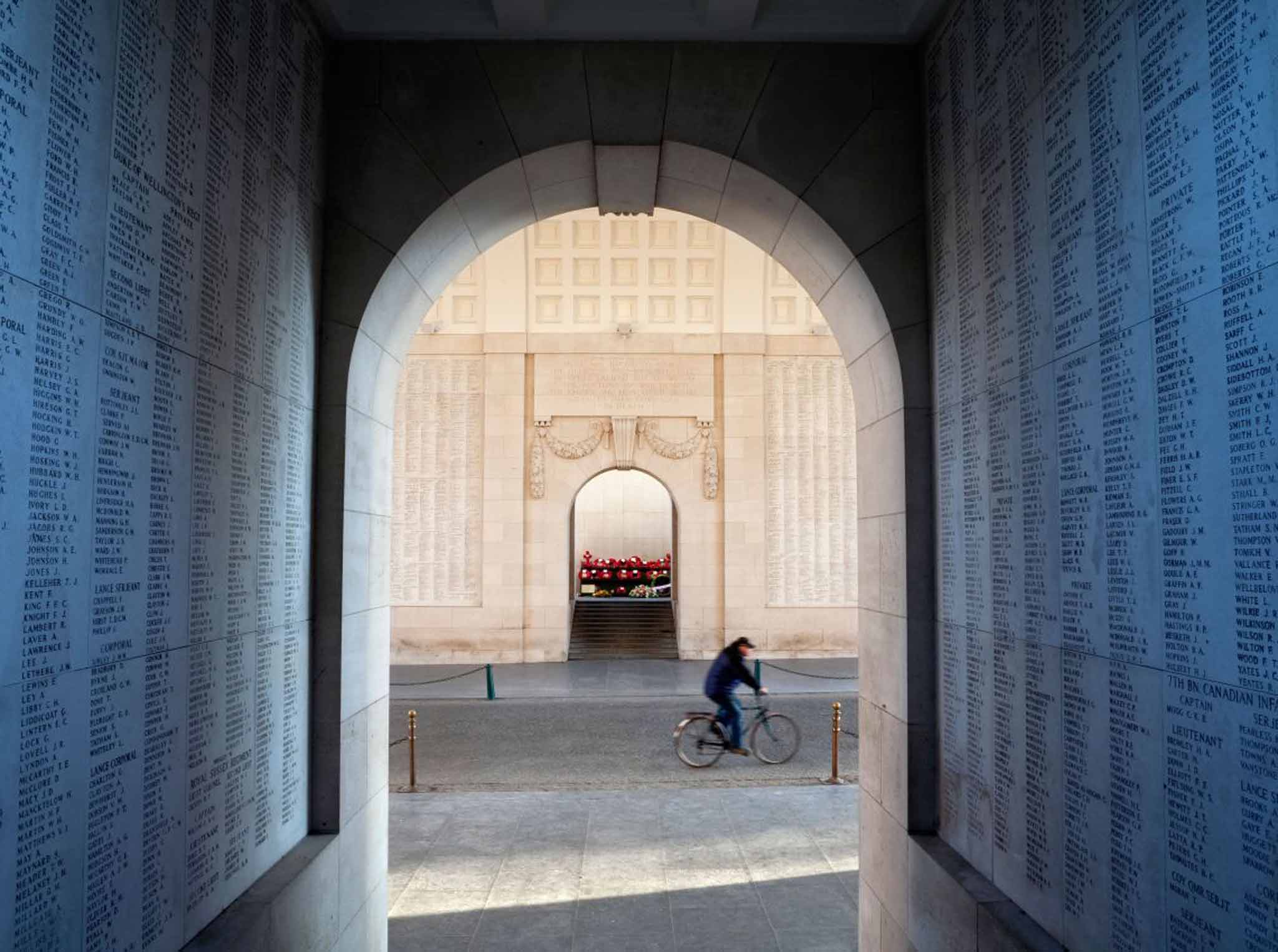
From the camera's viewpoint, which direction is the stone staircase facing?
toward the camera

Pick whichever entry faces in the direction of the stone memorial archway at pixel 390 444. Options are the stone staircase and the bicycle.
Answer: the stone staircase

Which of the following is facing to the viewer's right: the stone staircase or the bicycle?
the bicycle

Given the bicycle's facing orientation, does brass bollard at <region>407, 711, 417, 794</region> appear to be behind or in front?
behind

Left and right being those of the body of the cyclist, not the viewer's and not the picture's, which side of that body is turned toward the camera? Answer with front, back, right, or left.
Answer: right

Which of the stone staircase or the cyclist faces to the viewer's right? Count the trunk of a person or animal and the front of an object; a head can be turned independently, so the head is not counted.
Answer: the cyclist

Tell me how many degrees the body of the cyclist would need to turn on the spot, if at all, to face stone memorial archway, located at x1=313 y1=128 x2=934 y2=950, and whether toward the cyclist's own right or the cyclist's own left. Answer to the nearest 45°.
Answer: approximately 90° to the cyclist's own right

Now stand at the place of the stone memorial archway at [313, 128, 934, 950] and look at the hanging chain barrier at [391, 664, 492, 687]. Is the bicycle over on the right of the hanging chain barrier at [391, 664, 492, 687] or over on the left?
right

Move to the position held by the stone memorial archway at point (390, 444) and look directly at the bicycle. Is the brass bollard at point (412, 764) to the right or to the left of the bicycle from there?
left

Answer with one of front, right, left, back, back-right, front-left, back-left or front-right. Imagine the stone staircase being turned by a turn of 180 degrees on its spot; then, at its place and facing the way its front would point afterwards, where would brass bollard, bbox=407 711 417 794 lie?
back

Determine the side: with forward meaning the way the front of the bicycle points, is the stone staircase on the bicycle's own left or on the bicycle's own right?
on the bicycle's own left

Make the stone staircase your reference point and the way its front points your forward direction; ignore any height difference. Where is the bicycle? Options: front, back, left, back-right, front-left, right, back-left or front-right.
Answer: front

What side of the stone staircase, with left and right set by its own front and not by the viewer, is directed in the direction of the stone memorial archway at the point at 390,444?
front

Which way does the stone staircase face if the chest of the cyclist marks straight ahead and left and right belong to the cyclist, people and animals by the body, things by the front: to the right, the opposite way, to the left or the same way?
to the right

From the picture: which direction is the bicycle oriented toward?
to the viewer's right

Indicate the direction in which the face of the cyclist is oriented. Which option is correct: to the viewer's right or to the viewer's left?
to the viewer's right

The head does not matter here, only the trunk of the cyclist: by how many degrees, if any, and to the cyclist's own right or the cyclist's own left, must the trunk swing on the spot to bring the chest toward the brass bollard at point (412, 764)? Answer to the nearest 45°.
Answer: approximately 180°
